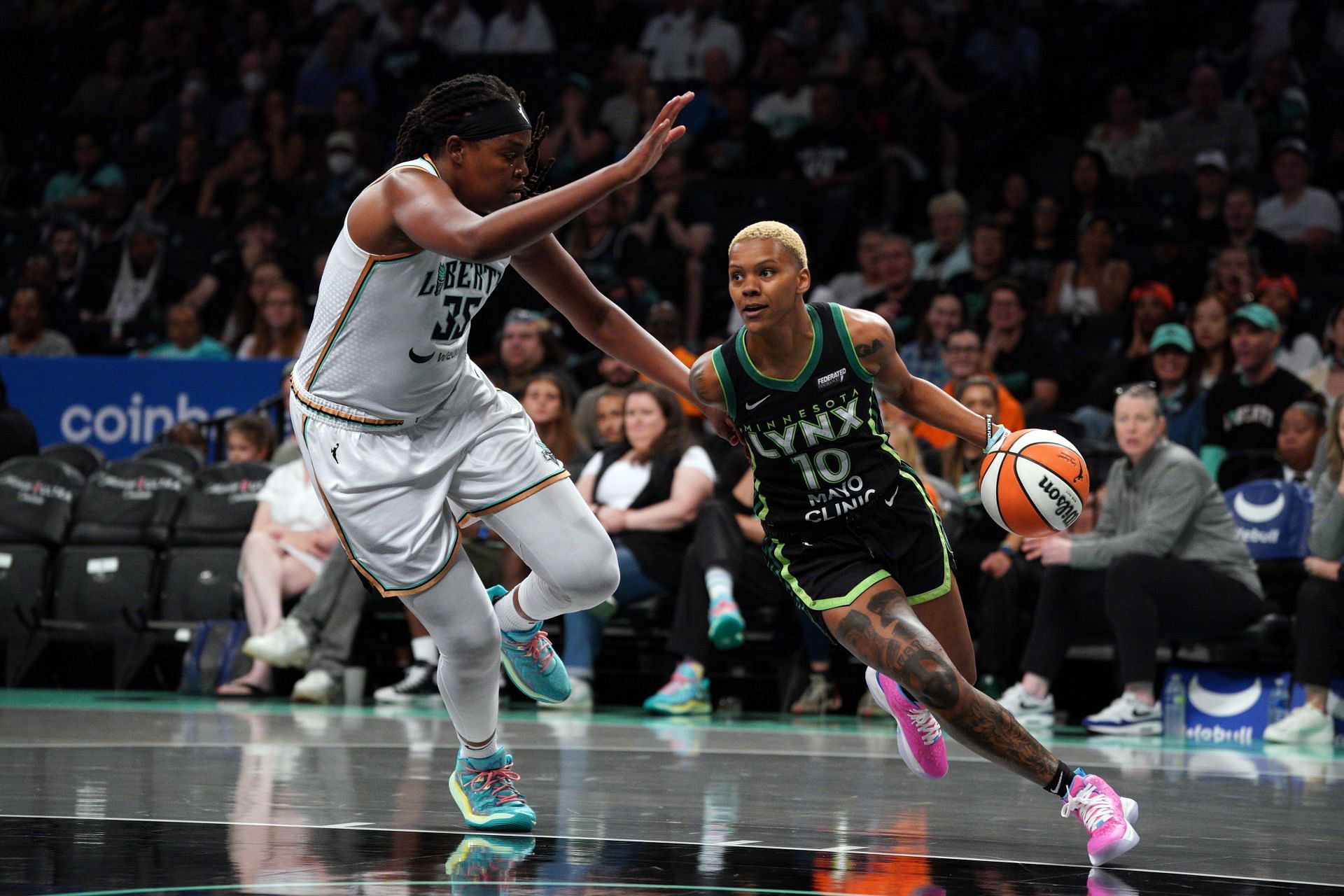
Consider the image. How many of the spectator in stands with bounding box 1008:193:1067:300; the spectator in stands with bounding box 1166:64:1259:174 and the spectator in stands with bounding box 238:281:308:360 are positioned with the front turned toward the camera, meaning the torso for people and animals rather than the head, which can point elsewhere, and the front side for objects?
3

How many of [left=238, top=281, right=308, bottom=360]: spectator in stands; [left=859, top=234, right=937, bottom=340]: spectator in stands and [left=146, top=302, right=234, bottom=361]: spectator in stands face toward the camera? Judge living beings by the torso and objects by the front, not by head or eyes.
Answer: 3

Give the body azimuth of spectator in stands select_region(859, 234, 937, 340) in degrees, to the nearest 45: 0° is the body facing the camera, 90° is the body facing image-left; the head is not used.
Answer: approximately 0°

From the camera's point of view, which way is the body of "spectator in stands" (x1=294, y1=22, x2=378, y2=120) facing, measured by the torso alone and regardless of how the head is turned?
toward the camera

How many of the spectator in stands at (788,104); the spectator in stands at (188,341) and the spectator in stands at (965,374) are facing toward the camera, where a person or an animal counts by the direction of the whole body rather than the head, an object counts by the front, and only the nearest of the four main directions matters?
3

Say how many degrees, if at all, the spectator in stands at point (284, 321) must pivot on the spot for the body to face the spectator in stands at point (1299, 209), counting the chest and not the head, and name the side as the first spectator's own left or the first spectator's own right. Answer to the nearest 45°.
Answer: approximately 90° to the first spectator's own left

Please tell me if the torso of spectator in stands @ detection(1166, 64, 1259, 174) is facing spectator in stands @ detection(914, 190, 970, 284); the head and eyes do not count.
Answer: no

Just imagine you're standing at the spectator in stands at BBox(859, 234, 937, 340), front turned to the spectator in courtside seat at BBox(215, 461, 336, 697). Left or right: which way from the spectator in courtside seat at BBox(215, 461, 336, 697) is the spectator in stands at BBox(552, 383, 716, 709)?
left

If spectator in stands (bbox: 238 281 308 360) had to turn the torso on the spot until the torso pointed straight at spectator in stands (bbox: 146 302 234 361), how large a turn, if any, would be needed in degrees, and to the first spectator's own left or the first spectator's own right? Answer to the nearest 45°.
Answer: approximately 135° to the first spectator's own right

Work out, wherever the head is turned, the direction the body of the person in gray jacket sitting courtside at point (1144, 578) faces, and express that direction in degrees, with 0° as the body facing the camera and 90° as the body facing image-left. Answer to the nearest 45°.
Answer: approximately 45°

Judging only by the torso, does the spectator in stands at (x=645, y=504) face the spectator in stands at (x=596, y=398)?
no

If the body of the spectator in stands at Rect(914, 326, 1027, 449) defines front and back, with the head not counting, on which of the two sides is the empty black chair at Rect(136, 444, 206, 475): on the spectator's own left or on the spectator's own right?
on the spectator's own right

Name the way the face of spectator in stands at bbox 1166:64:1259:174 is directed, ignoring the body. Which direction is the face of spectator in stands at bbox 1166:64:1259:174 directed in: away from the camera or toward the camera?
toward the camera

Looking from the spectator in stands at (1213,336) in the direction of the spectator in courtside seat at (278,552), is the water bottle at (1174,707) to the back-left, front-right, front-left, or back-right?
front-left

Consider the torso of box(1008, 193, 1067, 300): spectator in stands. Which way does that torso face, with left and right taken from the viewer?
facing the viewer

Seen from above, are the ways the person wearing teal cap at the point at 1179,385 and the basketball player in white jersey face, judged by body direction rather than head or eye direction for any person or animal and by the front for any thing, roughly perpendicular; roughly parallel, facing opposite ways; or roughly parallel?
roughly perpendicular

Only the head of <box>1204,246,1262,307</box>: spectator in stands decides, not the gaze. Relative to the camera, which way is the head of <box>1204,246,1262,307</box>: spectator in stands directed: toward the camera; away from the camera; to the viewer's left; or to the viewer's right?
toward the camera
